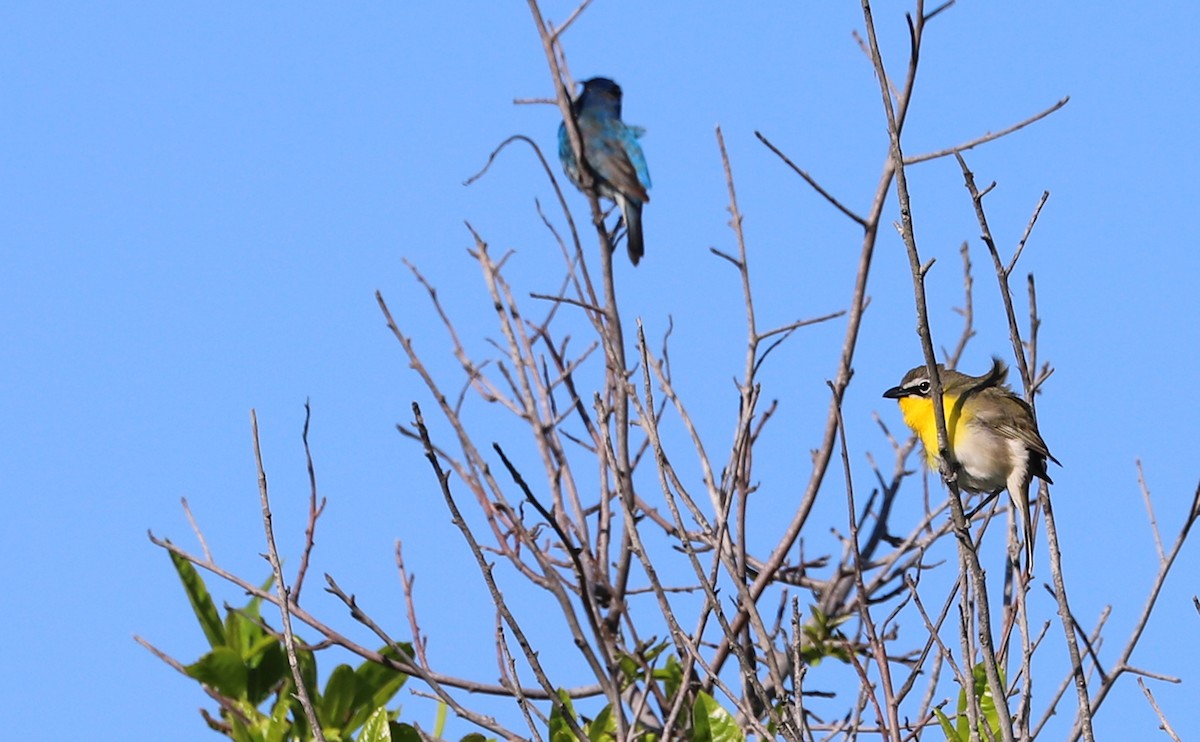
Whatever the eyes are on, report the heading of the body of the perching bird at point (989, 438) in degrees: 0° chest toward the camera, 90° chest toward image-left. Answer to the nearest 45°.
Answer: approximately 90°
